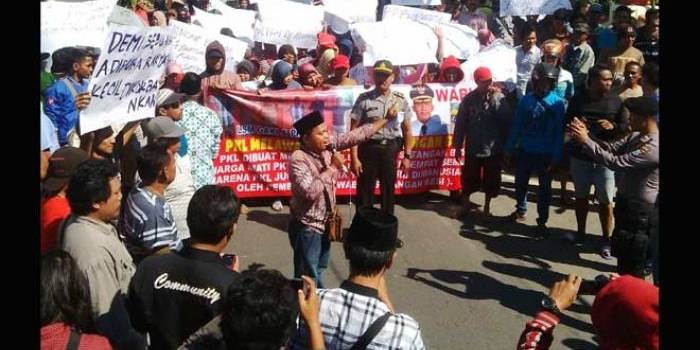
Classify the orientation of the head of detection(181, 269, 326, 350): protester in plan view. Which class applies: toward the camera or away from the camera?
away from the camera

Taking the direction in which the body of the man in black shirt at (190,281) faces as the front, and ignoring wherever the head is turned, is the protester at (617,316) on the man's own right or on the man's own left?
on the man's own right

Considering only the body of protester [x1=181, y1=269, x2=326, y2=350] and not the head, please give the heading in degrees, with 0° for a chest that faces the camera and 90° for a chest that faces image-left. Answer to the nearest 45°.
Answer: approximately 180°

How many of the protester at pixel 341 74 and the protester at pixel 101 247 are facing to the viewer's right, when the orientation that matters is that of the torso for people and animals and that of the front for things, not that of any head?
1

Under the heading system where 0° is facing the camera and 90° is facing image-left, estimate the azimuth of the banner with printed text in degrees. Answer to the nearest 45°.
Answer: approximately 0°

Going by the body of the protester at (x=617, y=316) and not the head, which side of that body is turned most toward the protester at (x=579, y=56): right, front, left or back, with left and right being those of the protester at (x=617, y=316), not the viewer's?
front

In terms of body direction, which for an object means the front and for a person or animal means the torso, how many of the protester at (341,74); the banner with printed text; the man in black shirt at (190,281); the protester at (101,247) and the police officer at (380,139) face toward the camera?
3

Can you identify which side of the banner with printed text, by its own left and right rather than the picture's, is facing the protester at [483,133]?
left

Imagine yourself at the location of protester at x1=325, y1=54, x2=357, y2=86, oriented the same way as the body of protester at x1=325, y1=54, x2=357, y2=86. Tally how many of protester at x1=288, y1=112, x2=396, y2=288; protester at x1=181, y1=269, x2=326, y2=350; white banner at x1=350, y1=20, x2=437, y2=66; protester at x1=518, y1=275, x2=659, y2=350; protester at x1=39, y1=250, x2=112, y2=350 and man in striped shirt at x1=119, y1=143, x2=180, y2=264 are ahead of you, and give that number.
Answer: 5

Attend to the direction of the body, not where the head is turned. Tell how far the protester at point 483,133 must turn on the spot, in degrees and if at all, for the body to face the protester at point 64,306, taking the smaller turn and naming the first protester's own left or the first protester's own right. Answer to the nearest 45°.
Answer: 0° — they already face them

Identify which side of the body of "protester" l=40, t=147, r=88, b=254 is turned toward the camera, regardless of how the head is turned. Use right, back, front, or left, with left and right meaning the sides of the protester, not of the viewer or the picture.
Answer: right

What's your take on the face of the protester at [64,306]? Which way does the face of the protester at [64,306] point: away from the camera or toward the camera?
away from the camera

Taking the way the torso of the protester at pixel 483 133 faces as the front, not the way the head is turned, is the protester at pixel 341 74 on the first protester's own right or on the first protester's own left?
on the first protester's own right

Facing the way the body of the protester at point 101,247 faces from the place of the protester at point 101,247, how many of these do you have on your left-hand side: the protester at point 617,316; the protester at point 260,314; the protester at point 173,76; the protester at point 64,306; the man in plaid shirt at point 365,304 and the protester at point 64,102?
2

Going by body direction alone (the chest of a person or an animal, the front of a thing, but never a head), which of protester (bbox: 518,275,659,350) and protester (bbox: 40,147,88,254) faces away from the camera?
protester (bbox: 518,275,659,350)

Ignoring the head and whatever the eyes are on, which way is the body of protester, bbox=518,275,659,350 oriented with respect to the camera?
away from the camera
